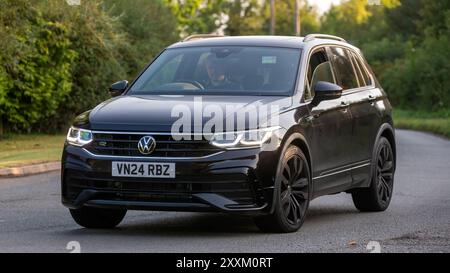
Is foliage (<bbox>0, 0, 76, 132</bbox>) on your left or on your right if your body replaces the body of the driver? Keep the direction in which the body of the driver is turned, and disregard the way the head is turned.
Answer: on your right

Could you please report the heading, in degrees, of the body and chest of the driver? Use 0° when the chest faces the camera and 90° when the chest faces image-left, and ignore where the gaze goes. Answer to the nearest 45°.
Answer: approximately 45°

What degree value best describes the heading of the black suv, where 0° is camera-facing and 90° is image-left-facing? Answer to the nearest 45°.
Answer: approximately 45°

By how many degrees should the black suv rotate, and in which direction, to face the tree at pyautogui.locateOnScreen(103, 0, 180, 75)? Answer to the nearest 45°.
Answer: approximately 135° to its right

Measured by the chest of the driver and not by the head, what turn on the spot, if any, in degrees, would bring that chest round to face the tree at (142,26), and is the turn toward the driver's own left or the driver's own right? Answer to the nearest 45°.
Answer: approximately 135° to the driver's own right
